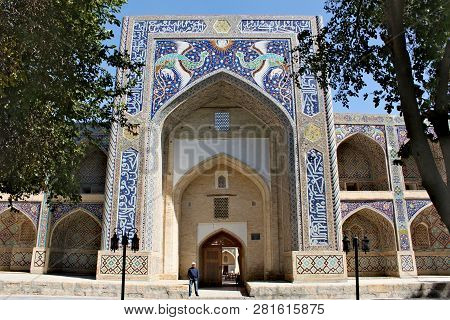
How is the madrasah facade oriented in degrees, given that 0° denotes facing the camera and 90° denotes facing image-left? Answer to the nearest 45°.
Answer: approximately 0°
